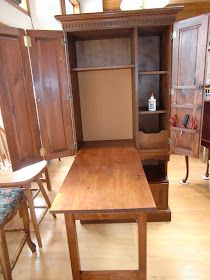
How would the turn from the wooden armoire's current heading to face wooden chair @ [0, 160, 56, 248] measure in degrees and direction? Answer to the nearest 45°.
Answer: approximately 45° to its right

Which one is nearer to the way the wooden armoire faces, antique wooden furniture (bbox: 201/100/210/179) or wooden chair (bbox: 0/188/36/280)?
the wooden chair

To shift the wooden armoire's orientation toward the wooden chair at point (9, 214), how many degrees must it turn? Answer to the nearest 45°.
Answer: approximately 45° to its right

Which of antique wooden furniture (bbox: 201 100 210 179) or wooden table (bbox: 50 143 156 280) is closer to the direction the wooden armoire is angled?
the wooden table

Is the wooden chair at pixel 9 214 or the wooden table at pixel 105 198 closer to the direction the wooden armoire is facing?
the wooden table

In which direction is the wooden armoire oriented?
toward the camera

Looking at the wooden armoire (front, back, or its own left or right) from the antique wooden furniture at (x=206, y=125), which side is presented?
left

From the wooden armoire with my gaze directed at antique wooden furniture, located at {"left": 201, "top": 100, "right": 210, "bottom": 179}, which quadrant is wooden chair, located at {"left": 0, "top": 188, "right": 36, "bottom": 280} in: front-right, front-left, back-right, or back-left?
back-right

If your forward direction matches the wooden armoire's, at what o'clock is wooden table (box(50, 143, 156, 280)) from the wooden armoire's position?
The wooden table is roughly at 12 o'clock from the wooden armoire.
